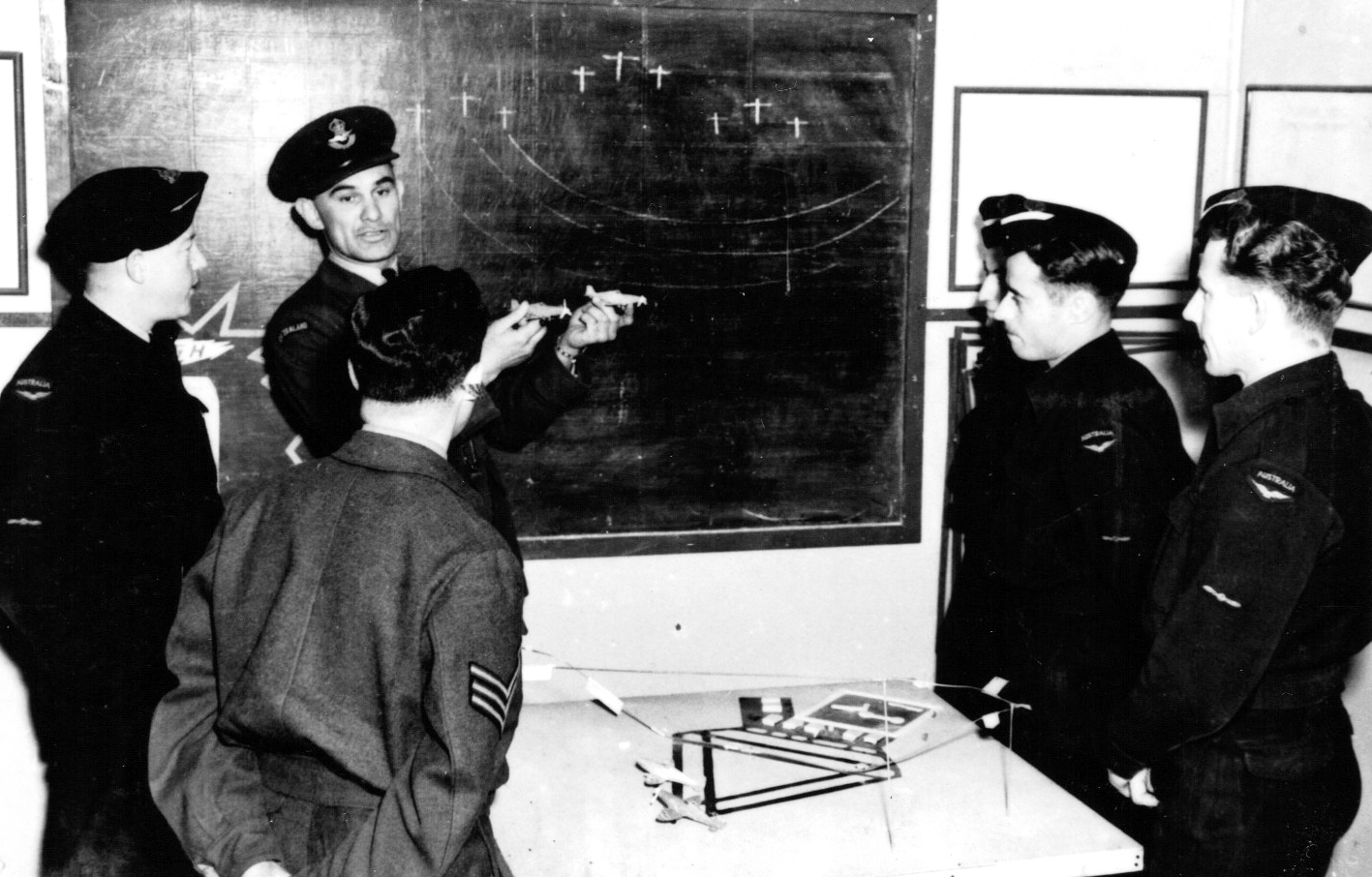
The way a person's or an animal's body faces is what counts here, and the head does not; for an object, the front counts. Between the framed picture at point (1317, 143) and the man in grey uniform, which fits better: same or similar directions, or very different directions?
very different directions

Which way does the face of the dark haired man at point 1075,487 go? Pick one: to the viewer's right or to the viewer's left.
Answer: to the viewer's left

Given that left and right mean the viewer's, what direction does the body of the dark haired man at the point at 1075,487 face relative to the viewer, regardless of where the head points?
facing to the left of the viewer

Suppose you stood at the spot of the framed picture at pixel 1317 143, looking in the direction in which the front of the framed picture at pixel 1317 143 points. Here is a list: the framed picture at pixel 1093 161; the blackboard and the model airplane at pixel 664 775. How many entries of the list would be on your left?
0

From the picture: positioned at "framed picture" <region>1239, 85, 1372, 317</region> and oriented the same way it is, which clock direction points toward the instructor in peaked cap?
The instructor in peaked cap is roughly at 2 o'clock from the framed picture.

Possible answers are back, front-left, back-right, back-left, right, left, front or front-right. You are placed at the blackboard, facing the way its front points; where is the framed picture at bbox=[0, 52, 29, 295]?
right

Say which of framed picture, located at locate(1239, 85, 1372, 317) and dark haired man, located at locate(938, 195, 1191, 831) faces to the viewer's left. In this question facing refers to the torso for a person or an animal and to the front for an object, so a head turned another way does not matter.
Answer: the dark haired man

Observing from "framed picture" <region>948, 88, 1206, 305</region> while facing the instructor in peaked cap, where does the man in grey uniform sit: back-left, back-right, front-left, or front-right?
front-left

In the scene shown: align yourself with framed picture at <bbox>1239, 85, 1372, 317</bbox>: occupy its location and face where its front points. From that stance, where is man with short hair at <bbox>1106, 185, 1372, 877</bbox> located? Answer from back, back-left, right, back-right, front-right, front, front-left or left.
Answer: front

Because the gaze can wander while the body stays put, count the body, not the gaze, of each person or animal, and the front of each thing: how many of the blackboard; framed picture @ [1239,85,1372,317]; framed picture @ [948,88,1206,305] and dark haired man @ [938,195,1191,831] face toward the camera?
3

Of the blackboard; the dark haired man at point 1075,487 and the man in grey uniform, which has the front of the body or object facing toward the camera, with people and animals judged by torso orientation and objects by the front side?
the blackboard

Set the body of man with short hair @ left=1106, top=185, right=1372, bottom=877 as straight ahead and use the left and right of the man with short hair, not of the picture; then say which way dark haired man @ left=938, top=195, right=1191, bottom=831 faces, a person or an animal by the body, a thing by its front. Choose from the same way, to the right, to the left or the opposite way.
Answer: the same way

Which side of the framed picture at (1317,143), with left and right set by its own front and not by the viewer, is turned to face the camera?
front

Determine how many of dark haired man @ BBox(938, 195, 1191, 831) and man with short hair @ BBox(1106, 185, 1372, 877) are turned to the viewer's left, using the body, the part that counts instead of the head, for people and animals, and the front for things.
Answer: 2

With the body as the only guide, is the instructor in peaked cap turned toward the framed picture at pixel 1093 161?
no

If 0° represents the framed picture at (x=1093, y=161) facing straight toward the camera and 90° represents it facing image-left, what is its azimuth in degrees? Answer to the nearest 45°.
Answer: approximately 0°

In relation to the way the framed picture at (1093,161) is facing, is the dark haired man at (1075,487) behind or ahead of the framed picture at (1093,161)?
ahead

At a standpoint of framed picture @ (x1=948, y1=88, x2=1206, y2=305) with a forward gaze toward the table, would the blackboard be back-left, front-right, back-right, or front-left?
front-right

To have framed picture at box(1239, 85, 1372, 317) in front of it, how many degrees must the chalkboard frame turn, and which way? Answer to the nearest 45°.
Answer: approximately 90° to its left
